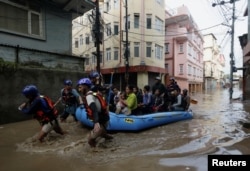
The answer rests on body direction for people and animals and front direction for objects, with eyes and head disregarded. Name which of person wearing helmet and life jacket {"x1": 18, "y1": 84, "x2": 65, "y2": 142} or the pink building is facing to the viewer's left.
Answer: the person wearing helmet and life jacket

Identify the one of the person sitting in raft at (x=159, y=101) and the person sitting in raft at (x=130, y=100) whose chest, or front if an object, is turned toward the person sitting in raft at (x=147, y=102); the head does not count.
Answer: the person sitting in raft at (x=159, y=101)

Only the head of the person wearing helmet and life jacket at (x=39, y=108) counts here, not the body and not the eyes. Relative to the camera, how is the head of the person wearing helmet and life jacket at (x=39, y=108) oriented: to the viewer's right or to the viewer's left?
to the viewer's left

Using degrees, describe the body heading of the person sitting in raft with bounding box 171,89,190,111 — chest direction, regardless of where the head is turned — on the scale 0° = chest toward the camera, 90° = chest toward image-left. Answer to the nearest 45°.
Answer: approximately 90°

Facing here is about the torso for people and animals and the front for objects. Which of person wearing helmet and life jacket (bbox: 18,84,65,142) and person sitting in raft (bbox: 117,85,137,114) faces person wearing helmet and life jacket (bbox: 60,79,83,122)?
the person sitting in raft

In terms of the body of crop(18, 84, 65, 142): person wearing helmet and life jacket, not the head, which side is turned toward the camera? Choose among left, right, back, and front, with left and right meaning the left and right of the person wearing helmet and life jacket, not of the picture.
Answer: left

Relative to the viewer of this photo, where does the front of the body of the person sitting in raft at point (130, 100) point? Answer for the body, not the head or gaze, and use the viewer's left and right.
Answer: facing to the left of the viewer

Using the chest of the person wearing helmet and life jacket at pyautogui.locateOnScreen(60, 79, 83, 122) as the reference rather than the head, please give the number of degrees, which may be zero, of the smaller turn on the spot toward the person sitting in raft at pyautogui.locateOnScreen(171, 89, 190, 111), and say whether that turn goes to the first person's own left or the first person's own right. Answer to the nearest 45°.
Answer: approximately 135° to the first person's own left
